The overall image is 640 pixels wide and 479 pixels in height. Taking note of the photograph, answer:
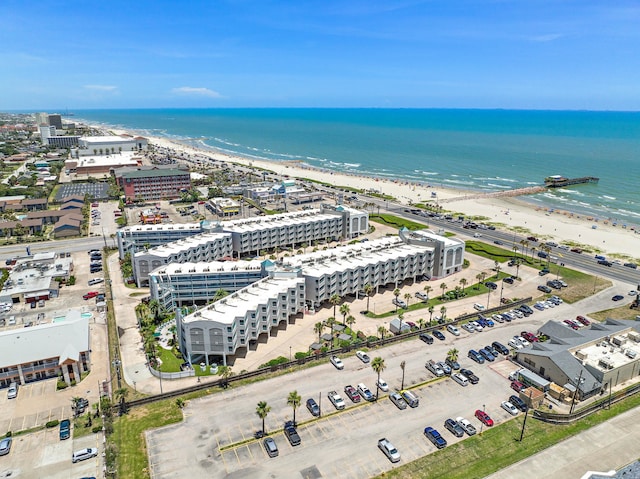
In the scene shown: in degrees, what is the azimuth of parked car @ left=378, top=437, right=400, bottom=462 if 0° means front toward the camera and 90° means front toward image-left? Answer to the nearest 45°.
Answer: approximately 315°

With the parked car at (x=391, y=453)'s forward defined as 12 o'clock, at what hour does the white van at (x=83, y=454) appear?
The white van is roughly at 4 o'clock from the parked car.
